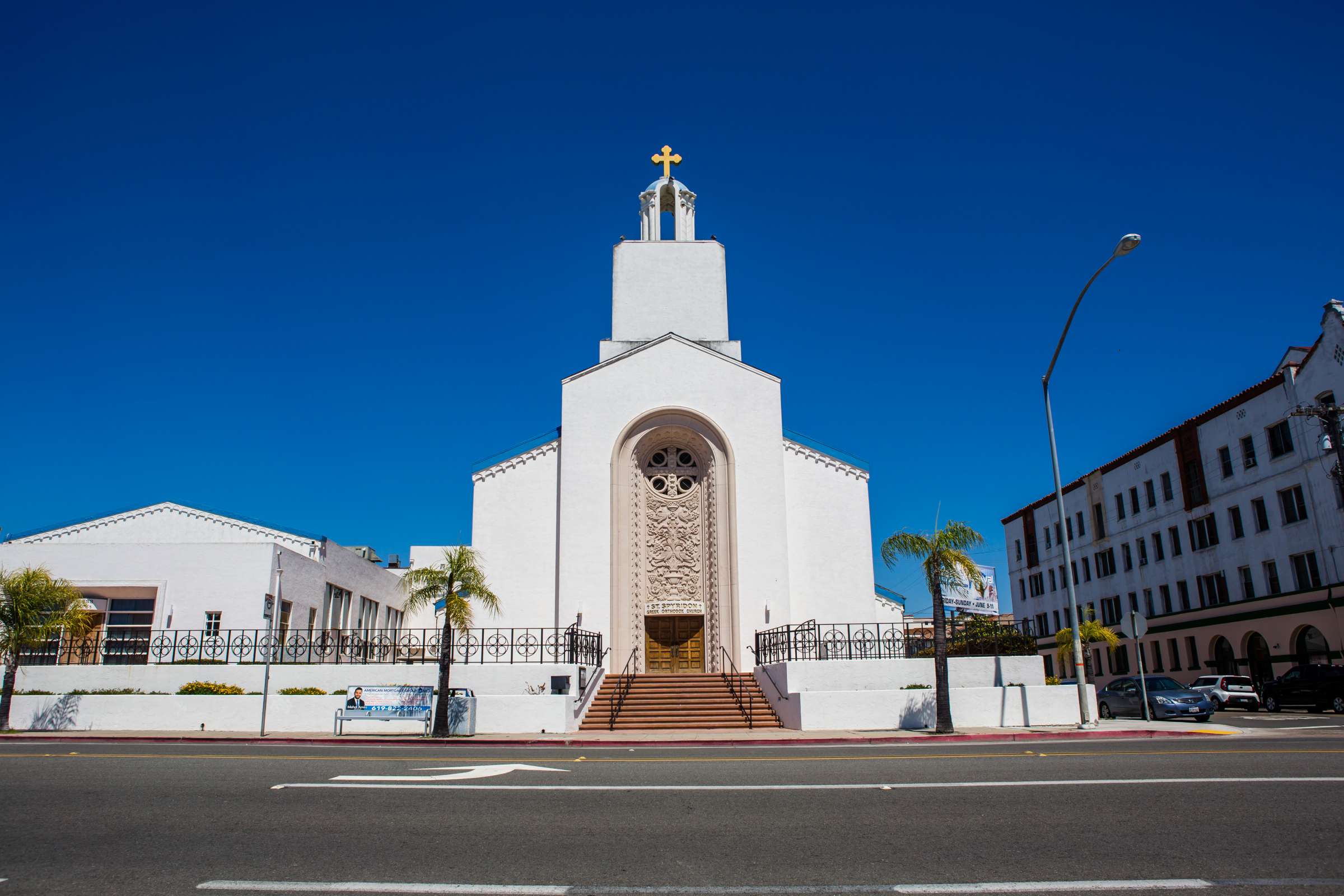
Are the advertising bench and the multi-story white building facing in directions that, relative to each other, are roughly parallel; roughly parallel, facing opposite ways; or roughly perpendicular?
roughly perpendicular

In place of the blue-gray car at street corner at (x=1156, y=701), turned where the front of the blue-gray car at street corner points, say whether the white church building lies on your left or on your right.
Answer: on your right

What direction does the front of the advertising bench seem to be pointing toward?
toward the camera

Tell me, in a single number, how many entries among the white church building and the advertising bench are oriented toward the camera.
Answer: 2

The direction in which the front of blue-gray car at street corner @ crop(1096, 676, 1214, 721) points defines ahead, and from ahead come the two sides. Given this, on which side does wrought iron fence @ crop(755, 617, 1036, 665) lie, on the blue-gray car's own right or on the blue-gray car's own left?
on the blue-gray car's own right

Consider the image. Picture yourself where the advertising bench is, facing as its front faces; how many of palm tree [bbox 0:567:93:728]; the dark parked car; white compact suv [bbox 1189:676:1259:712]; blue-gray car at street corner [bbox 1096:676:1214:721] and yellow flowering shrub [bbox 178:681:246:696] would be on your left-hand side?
3

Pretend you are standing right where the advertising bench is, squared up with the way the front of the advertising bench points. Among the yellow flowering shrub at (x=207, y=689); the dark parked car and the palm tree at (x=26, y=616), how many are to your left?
1

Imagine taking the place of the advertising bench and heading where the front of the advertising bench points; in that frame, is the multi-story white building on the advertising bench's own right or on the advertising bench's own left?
on the advertising bench's own left

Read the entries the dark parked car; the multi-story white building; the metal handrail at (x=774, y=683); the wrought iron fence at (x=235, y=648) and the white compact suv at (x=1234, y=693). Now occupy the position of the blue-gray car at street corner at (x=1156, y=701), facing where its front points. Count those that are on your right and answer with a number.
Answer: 2

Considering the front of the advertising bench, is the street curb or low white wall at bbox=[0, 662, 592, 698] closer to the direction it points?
the street curb

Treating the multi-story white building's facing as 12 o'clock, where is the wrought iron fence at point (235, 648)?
The wrought iron fence is roughly at 12 o'clock from the multi-story white building.

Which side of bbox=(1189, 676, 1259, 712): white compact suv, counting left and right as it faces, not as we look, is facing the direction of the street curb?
left

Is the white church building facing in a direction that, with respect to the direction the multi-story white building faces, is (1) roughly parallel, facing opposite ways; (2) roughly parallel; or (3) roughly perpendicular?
roughly perpendicular

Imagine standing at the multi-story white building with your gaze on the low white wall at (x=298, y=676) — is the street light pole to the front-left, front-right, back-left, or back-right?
front-left
